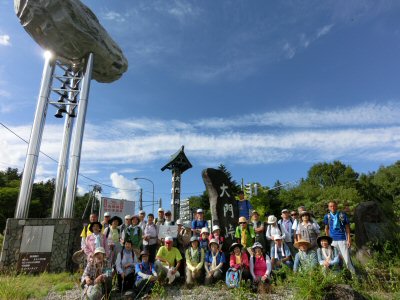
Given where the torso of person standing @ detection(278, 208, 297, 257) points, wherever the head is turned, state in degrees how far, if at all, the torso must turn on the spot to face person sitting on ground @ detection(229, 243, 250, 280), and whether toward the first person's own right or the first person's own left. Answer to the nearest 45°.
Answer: approximately 45° to the first person's own right

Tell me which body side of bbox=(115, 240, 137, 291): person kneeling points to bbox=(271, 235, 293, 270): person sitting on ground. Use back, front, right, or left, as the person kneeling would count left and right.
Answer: left

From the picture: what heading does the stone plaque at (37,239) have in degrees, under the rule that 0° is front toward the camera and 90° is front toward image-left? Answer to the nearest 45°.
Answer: approximately 0°

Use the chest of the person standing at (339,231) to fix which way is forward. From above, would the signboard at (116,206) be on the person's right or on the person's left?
on the person's right

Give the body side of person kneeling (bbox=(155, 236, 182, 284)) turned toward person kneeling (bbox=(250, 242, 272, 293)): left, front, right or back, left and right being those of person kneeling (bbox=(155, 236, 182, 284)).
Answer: left

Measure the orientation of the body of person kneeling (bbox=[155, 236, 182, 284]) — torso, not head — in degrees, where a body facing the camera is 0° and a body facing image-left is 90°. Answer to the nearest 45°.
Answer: approximately 0°
